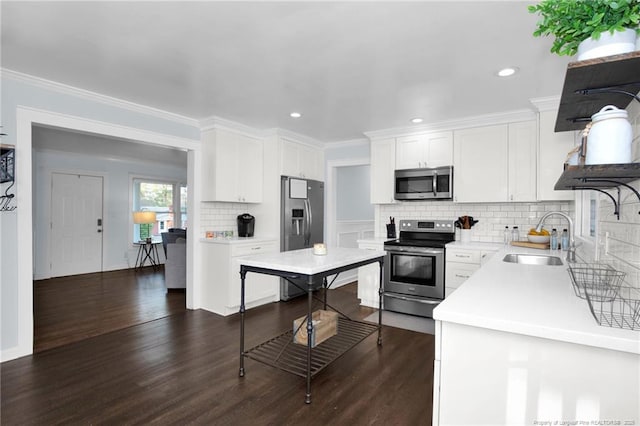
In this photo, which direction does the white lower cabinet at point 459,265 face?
toward the camera

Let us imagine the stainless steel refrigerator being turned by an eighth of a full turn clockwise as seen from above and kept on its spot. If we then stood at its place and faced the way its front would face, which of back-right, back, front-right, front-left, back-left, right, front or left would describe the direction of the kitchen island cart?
front

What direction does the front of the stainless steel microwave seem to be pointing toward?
toward the camera

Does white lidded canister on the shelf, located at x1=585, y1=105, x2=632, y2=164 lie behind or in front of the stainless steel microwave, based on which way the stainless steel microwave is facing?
in front

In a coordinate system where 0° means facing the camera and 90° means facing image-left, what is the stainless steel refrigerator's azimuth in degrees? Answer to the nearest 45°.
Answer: approximately 315°

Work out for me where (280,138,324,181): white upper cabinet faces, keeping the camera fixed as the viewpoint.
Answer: facing the viewer and to the right of the viewer

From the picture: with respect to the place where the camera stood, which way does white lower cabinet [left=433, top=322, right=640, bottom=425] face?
facing to the left of the viewer

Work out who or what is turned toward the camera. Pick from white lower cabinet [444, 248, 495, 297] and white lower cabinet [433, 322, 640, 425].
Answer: white lower cabinet [444, 248, 495, 297]

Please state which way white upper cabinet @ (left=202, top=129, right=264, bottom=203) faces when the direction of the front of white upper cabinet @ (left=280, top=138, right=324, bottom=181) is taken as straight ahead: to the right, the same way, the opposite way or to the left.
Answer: the same way

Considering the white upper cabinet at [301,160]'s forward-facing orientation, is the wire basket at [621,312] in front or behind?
in front

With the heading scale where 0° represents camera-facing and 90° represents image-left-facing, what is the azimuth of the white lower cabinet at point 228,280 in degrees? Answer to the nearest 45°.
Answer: approximately 315°

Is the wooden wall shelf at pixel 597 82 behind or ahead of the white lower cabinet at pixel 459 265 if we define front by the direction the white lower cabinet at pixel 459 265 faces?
ahead

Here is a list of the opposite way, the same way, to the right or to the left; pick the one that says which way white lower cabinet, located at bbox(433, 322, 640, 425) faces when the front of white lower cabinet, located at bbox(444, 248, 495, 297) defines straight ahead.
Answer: to the right
